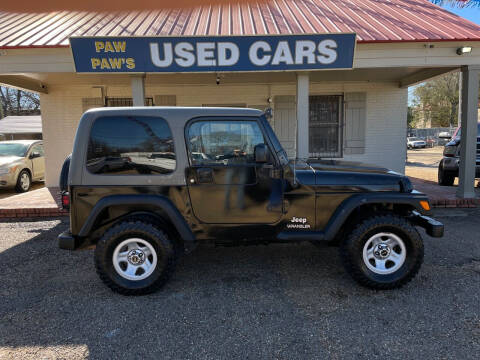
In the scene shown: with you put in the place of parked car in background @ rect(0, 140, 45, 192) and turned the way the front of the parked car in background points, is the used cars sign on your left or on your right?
on your left

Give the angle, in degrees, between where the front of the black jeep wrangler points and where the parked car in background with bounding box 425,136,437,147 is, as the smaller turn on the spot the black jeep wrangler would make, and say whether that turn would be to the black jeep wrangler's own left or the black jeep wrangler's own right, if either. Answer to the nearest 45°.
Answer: approximately 45° to the black jeep wrangler's own left

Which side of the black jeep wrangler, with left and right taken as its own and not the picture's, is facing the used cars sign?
left

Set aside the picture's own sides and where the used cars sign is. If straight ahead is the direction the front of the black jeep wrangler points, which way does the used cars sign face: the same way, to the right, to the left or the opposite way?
to the right

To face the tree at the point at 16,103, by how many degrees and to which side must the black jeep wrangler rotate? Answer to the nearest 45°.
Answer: approximately 135° to its left

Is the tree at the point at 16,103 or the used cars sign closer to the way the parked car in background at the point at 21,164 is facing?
the used cars sign

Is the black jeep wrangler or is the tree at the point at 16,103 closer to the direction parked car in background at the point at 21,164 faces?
the black jeep wrangler

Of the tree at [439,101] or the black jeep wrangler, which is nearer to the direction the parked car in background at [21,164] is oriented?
the black jeep wrangler

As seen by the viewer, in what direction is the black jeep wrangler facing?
to the viewer's right

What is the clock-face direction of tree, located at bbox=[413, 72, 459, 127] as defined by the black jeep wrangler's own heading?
The tree is roughly at 10 o'clock from the black jeep wrangler.

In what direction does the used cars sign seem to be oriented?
toward the camera

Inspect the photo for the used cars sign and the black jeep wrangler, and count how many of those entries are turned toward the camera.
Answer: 1
